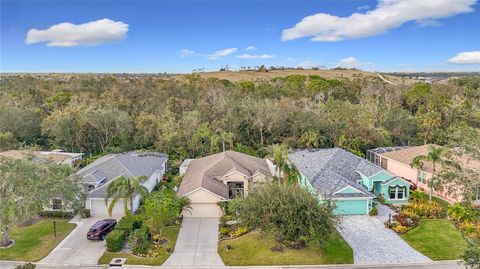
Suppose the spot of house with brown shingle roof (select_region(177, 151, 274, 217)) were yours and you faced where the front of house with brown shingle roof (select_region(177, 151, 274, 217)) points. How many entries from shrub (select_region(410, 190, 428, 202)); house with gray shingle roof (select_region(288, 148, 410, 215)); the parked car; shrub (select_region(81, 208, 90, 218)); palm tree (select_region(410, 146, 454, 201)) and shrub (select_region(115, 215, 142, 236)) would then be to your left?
3

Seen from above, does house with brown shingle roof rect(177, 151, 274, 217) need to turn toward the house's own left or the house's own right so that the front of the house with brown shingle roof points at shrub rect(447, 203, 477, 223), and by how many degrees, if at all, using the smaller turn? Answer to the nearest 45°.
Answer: approximately 45° to the house's own left

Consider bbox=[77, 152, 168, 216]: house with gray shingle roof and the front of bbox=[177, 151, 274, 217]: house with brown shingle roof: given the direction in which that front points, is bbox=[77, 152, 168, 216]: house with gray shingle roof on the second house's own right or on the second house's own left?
on the second house's own right

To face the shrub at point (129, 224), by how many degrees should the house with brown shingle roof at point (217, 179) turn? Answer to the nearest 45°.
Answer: approximately 45° to its right

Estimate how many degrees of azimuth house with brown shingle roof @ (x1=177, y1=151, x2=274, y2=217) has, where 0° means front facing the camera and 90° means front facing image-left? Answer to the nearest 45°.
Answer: approximately 0°

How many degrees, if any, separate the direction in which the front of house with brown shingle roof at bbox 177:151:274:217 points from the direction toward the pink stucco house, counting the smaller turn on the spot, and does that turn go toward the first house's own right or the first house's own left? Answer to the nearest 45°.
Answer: approximately 90° to the first house's own left

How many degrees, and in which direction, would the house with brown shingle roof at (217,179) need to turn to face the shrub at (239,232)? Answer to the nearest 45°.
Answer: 0° — it already faces it

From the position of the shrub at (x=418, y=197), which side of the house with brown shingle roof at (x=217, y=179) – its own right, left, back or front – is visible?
left

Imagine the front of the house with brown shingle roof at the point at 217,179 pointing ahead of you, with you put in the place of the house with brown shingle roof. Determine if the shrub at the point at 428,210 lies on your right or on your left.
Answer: on your left

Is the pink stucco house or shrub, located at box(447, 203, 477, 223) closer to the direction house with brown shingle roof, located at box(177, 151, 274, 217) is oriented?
the shrub

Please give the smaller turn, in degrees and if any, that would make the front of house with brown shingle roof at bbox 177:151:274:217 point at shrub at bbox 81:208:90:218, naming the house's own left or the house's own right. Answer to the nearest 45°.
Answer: approximately 45° to the house's own right
